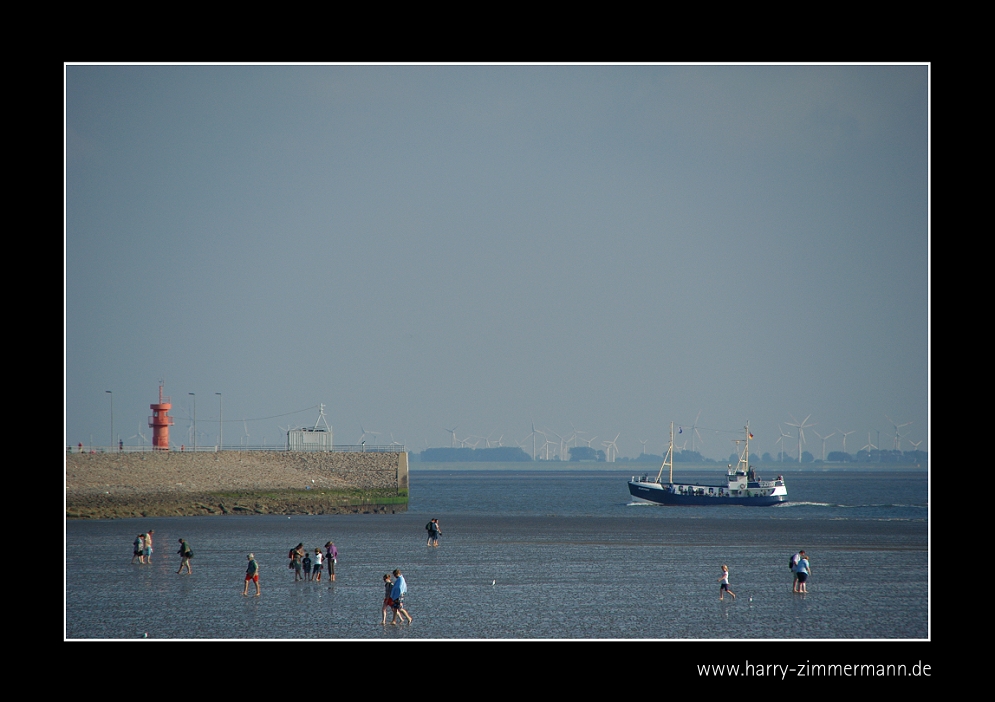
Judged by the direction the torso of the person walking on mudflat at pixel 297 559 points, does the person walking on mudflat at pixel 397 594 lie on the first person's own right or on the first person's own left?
on the first person's own right

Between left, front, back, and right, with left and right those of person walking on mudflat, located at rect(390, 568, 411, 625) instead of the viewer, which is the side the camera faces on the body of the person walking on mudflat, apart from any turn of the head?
left
